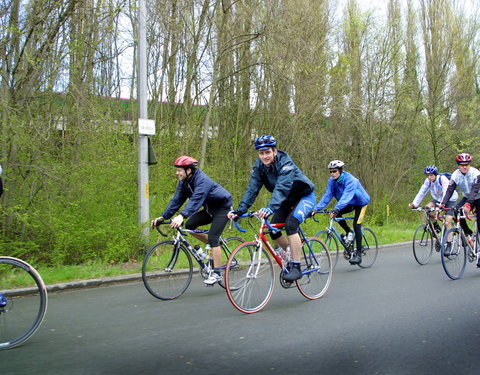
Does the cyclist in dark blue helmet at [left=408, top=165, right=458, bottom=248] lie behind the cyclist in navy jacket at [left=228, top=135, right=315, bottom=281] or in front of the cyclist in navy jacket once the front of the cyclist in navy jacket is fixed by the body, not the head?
behind

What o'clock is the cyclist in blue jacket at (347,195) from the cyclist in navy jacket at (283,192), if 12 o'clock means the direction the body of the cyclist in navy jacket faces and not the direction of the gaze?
The cyclist in blue jacket is roughly at 5 o'clock from the cyclist in navy jacket.

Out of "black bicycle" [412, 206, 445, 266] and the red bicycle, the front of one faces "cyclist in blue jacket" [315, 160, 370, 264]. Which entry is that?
the black bicycle

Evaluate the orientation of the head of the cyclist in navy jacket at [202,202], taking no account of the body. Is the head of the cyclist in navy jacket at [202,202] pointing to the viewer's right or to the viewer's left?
to the viewer's left

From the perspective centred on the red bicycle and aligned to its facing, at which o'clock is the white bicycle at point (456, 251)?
The white bicycle is roughly at 6 o'clock from the red bicycle.

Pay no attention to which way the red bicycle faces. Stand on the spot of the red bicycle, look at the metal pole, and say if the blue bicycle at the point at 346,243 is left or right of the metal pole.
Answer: right

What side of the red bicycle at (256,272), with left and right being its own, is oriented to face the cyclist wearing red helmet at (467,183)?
back

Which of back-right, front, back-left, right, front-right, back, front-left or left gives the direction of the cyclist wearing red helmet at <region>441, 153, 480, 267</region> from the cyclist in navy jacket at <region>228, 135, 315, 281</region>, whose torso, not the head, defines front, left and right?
back

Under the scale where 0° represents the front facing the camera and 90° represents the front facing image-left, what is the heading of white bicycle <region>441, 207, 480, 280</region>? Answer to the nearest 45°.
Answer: approximately 45°

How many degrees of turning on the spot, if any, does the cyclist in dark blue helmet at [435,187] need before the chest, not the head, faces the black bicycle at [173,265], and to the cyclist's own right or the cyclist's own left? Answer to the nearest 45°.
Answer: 0° — they already face it

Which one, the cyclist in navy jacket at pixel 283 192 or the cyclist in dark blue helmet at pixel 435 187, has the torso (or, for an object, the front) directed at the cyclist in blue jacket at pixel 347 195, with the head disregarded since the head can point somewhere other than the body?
the cyclist in dark blue helmet

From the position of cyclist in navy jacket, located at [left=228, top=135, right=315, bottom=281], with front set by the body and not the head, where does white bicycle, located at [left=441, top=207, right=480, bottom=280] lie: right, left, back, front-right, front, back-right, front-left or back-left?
back

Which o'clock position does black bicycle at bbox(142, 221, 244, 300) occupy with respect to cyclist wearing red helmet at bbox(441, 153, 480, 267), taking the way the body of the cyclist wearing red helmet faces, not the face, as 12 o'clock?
The black bicycle is roughly at 12 o'clock from the cyclist wearing red helmet.
